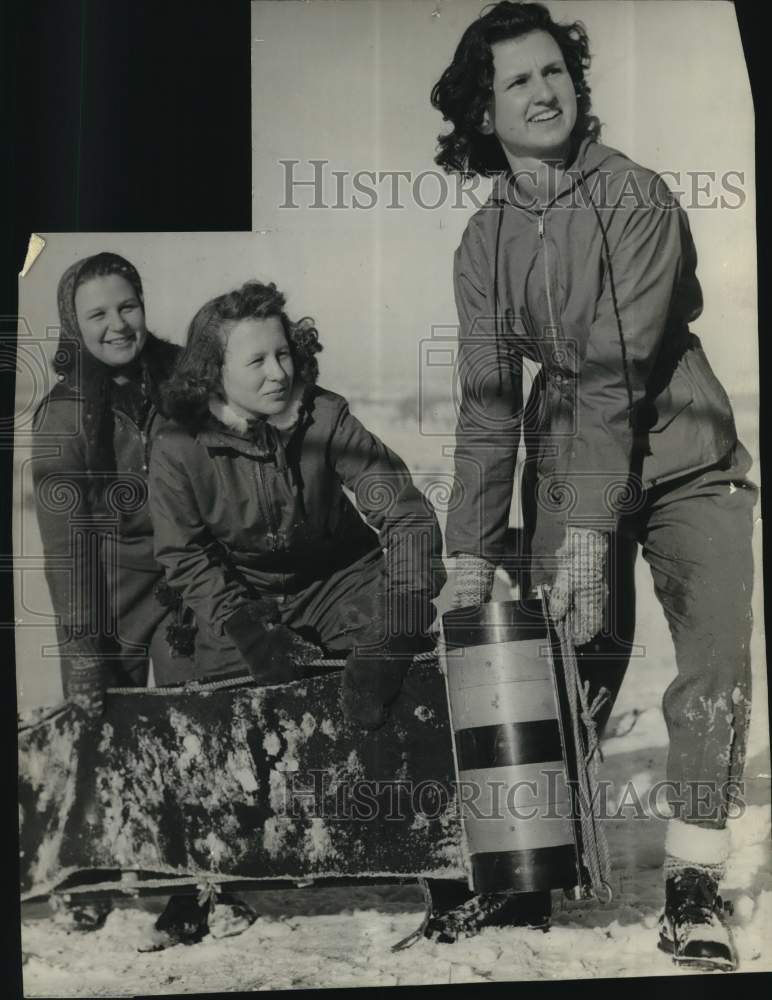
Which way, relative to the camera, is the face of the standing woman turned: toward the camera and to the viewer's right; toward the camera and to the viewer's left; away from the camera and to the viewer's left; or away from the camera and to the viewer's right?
toward the camera and to the viewer's right

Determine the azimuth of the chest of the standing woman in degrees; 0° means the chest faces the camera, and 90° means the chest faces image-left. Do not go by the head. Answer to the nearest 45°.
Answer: approximately 0°

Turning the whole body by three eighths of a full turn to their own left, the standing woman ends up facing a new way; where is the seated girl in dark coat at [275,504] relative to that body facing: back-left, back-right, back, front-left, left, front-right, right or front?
back-left

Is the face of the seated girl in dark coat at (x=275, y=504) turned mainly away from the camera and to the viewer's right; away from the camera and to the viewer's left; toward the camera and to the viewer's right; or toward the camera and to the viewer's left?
toward the camera and to the viewer's right

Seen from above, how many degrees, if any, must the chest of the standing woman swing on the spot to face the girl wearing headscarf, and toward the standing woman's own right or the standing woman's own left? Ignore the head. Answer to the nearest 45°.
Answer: approximately 90° to the standing woman's own right
